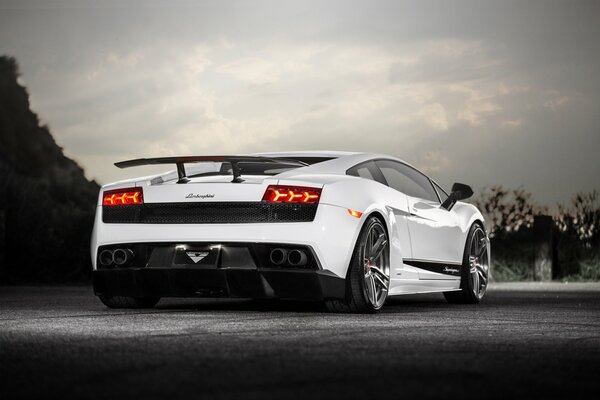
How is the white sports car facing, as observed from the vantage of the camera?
facing away from the viewer and to the right of the viewer
